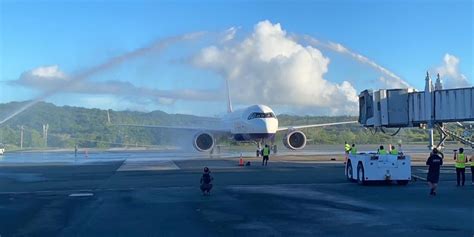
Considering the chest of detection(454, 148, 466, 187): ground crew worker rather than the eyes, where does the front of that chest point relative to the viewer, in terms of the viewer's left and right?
facing away from the viewer

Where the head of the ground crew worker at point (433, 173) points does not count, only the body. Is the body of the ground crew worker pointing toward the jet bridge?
yes

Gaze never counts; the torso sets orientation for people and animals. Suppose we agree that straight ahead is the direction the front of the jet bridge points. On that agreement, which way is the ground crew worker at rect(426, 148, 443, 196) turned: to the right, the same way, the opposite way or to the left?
to the right

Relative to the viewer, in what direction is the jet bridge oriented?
to the viewer's left

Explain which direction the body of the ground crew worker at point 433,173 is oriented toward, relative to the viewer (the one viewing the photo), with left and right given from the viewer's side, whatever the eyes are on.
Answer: facing away from the viewer

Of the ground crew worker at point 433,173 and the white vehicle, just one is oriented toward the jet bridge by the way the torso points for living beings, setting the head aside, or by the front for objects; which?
the ground crew worker

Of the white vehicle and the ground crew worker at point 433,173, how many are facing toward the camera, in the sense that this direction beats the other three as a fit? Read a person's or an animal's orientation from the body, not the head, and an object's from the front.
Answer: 1

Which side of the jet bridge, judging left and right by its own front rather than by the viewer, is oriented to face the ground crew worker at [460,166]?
left
